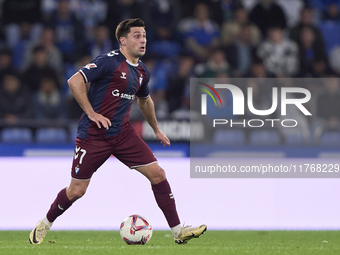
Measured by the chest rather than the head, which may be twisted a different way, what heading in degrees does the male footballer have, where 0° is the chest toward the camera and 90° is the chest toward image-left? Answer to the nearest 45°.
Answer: approximately 315°
